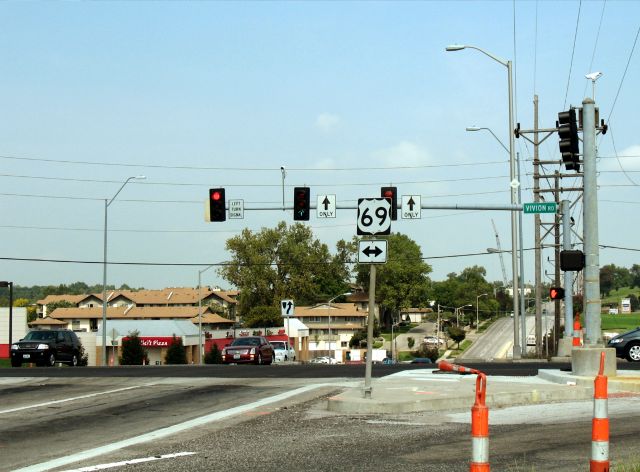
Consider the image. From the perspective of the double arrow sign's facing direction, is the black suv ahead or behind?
behind

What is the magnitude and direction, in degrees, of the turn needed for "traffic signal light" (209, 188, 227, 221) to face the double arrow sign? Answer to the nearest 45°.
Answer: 0° — it already faces it

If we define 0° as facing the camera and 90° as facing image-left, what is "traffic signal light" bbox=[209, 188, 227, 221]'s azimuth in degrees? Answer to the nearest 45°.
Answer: approximately 0°

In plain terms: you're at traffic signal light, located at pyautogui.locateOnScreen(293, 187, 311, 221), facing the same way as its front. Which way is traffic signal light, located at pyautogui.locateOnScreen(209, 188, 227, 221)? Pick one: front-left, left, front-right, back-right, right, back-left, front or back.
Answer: right

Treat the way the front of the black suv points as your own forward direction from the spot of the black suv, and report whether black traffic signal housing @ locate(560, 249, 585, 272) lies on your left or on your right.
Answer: on your left

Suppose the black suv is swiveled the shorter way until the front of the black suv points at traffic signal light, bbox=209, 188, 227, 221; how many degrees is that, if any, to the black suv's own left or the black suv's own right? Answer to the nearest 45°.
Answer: approximately 90° to the black suv's own left

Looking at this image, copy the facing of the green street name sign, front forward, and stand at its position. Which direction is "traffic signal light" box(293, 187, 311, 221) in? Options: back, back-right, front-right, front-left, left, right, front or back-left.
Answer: right
